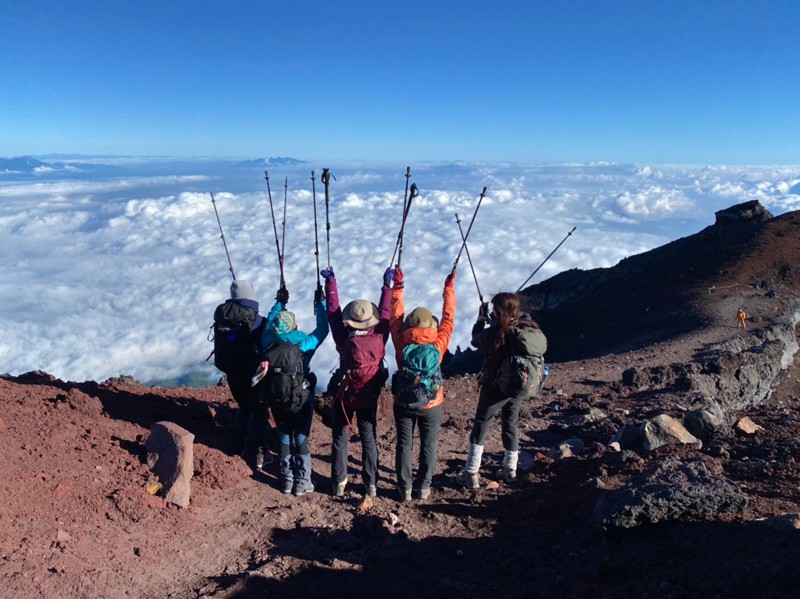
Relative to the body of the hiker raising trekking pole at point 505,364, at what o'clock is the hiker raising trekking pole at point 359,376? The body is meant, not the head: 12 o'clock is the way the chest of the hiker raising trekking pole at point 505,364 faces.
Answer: the hiker raising trekking pole at point 359,376 is roughly at 10 o'clock from the hiker raising trekking pole at point 505,364.

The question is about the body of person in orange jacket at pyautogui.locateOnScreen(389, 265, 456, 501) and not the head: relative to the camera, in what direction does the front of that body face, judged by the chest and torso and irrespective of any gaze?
away from the camera

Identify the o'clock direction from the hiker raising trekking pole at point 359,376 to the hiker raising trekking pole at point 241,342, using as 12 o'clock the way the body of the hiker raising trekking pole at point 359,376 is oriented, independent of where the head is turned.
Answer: the hiker raising trekking pole at point 241,342 is roughly at 10 o'clock from the hiker raising trekking pole at point 359,376.

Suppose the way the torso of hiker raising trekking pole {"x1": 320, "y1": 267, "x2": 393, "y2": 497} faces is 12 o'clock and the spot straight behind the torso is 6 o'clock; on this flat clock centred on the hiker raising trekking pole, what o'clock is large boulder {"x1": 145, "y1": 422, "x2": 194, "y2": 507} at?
The large boulder is roughly at 9 o'clock from the hiker raising trekking pole.

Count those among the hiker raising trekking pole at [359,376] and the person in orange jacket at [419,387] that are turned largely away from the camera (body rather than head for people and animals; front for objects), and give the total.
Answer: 2

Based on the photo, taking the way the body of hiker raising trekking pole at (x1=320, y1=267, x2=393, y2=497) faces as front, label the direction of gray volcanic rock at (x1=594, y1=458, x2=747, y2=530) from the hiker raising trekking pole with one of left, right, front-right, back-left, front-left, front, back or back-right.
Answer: back-right

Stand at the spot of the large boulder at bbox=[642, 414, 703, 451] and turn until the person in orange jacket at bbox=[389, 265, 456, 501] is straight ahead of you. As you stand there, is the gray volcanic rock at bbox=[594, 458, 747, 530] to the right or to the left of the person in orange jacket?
left

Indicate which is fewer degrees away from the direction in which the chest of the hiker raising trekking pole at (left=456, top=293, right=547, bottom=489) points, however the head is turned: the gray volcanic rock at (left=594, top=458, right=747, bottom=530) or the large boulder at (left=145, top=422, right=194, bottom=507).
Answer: the large boulder

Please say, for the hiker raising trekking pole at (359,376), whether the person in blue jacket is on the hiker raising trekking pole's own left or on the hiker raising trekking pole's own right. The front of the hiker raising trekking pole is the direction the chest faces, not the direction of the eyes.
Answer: on the hiker raising trekking pole's own left

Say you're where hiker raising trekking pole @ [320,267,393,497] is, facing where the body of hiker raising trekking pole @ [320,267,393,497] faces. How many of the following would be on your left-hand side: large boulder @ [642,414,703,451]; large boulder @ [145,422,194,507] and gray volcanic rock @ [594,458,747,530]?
1

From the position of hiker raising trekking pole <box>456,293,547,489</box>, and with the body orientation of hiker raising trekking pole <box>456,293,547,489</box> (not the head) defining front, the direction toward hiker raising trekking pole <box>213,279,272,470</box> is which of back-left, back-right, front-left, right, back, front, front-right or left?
front-left

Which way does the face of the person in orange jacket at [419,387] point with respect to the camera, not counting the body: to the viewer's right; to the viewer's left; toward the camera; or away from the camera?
away from the camera

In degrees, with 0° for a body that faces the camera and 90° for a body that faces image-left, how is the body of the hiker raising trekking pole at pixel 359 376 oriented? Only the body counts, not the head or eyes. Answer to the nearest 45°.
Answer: approximately 180°

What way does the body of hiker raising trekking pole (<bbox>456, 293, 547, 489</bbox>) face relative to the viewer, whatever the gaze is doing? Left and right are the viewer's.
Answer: facing away from the viewer and to the left of the viewer

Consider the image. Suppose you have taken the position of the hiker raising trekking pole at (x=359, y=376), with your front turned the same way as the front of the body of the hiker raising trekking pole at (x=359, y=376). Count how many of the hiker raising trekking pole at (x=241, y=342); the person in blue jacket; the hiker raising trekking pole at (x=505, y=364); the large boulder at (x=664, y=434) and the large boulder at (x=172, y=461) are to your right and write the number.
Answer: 2

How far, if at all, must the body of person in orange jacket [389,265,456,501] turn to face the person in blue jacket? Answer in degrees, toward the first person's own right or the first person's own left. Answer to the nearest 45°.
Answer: approximately 90° to the first person's own left
